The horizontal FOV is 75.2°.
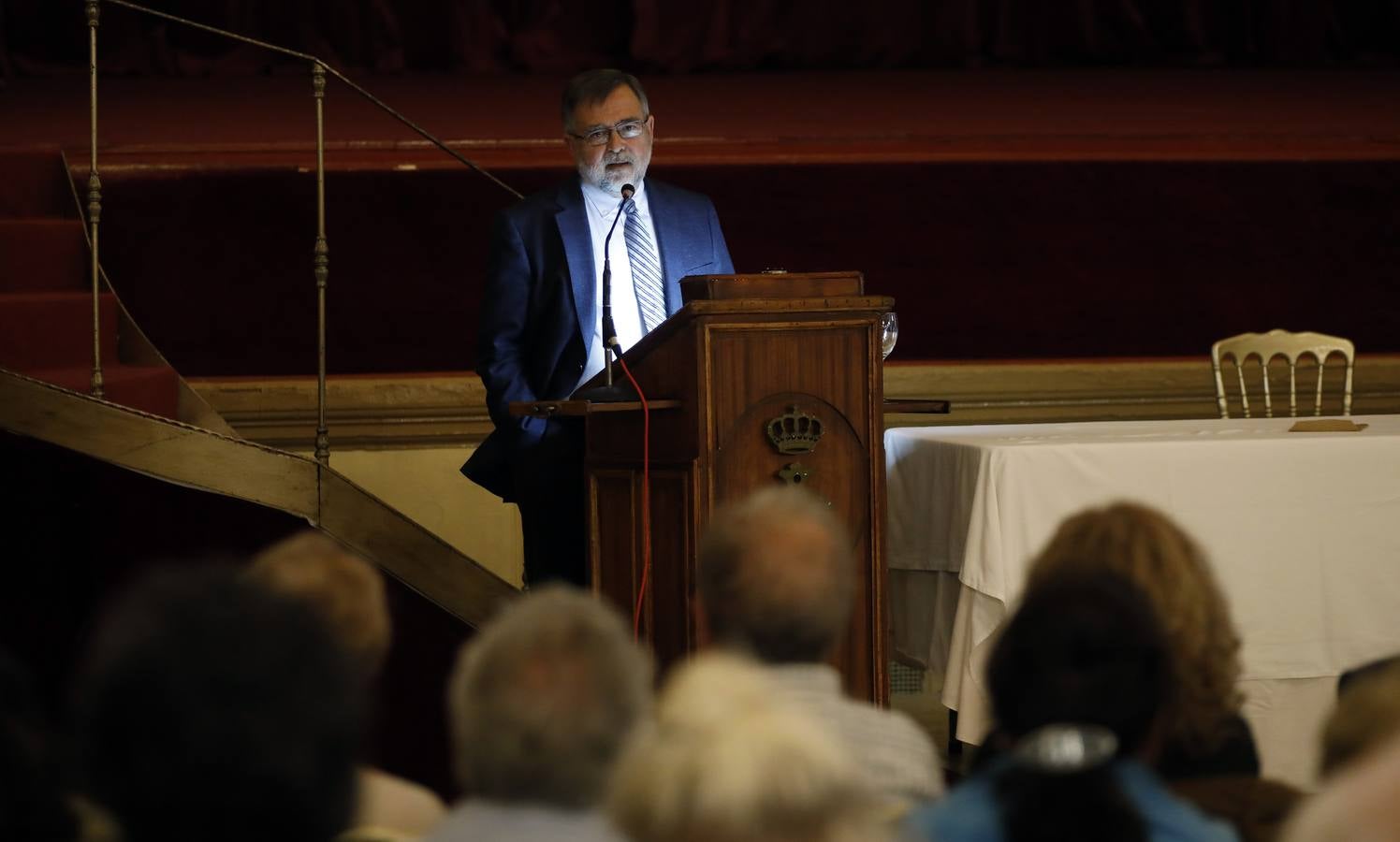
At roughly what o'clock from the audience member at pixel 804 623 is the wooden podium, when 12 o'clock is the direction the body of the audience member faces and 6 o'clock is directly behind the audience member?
The wooden podium is roughly at 12 o'clock from the audience member.

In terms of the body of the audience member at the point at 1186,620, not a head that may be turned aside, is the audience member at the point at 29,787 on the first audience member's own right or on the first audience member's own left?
on the first audience member's own left

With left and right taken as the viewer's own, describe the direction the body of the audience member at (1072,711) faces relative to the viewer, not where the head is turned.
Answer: facing away from the viewer

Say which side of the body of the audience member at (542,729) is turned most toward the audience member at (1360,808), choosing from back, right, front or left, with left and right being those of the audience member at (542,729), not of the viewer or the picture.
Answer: right

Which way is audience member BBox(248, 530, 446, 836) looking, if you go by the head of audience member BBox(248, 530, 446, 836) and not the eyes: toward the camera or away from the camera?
away from the camera

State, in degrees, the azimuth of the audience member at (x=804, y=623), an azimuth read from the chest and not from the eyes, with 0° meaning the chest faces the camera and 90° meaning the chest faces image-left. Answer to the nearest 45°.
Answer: approximately 180°

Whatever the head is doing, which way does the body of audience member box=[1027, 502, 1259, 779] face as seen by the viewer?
away from the camera

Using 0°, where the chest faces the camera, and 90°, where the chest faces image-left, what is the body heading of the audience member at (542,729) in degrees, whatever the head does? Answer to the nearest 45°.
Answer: approximately 180°
